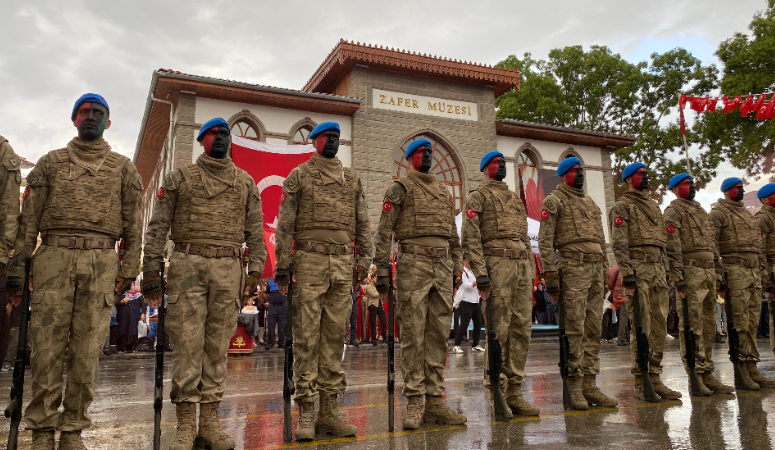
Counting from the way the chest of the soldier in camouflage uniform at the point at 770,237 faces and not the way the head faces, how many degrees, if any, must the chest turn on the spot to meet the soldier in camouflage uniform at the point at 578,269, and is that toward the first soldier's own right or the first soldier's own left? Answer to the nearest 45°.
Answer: approximately 90° to the first soldier's own right

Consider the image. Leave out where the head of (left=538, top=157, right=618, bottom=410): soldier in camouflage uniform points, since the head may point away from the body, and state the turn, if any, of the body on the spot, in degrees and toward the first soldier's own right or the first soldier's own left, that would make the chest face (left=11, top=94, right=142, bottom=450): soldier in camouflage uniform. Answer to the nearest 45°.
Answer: approximately 90° to the first soldier's own right

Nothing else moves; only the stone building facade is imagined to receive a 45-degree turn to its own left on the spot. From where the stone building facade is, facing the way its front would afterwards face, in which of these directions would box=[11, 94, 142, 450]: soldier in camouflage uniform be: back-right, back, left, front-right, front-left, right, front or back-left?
right

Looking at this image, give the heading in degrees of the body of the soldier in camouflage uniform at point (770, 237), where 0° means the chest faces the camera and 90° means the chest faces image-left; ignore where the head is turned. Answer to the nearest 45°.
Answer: approximately 315°

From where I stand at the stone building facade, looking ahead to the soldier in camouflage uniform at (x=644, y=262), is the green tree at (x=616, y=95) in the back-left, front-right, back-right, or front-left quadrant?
back-left

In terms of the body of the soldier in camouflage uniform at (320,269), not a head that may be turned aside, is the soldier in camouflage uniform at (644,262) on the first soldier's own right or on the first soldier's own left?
on the first soldier's own left

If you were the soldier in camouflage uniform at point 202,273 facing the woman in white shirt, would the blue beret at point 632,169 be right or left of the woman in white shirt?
right

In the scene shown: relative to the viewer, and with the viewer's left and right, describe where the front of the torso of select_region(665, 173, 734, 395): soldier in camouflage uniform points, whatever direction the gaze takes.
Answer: facing the viewer and to the right of the viewer

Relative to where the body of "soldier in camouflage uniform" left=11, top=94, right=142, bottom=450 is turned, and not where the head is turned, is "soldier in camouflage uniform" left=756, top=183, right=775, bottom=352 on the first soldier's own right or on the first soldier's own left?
on the first soldier's own left

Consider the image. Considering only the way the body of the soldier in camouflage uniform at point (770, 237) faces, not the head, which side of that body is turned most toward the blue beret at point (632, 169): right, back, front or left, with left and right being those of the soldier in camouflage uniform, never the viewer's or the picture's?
right

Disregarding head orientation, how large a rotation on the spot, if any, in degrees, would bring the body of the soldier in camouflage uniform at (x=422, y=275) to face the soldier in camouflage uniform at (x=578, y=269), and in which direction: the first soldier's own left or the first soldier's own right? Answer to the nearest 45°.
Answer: approximately 90° to the first soldier's own left

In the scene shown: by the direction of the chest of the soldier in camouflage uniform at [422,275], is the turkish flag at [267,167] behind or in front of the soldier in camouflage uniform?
behind
